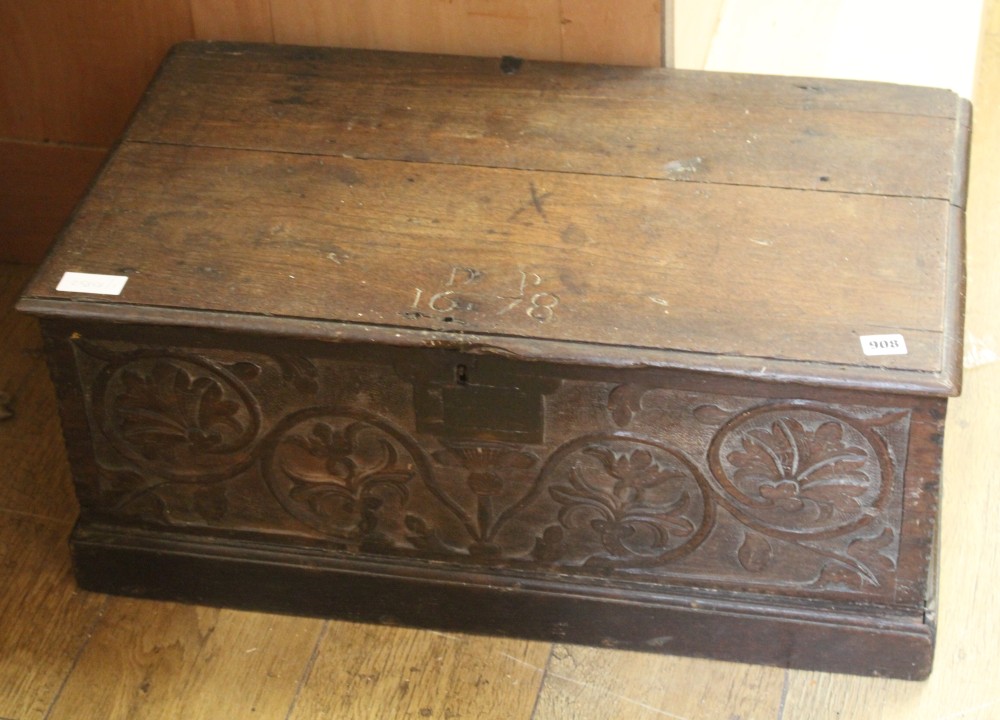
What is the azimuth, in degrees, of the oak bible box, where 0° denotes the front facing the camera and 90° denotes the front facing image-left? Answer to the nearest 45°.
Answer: approximately 0°
